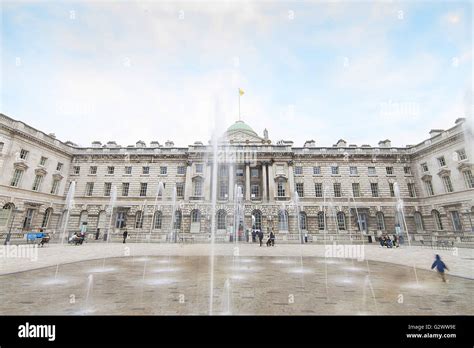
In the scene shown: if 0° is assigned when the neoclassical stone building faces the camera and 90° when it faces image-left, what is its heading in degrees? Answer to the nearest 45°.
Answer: approximately 0°
